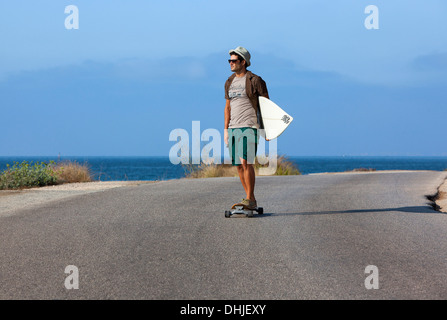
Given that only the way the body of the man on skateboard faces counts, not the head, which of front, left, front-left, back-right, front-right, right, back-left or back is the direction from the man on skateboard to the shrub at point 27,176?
right

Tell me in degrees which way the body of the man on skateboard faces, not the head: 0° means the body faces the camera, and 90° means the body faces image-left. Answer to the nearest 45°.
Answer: approximately 45°
